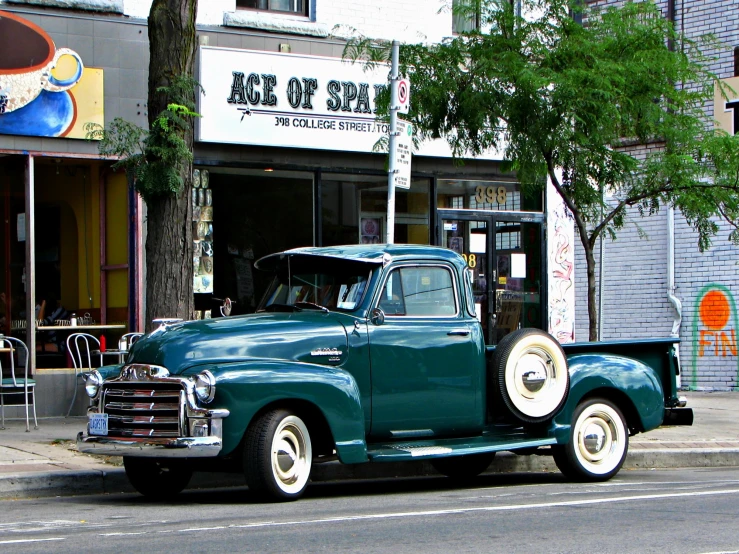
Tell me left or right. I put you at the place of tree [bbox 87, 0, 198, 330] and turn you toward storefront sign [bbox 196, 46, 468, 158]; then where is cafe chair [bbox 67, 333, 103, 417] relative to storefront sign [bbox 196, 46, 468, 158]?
left

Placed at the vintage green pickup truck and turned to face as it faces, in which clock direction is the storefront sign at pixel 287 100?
The storefront sign is roughly at 4 o'clock from the vintage green pickup truck.

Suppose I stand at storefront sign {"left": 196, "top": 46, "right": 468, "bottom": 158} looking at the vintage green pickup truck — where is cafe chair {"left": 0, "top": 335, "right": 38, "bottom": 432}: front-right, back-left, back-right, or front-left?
front-right

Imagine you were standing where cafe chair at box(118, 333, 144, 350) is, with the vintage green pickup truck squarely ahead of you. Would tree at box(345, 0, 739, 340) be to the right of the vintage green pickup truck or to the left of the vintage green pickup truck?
left

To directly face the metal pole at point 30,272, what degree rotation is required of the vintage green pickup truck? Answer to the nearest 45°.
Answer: approximately 90° to its right

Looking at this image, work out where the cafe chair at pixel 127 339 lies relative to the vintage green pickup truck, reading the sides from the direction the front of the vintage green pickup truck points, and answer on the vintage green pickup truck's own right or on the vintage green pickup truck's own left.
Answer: on the vintage green pickup truck's own right

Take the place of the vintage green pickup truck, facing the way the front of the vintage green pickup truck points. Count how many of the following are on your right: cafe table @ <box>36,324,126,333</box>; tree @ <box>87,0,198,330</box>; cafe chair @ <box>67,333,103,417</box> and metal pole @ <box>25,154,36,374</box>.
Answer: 4

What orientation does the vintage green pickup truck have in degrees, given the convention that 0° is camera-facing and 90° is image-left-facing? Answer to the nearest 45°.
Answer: approximately 45°

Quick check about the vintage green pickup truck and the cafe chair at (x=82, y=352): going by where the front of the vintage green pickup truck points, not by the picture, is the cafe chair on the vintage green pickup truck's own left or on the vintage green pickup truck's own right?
on the vintage green pickup truck's own right

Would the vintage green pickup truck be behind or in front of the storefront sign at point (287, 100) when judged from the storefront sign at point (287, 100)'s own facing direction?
in front

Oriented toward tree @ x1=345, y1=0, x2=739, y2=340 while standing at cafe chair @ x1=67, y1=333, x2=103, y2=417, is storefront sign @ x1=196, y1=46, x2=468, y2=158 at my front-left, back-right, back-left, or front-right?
front-left

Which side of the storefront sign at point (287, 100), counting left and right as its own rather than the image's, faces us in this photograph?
front

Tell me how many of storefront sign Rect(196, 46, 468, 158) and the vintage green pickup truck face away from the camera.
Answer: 0
